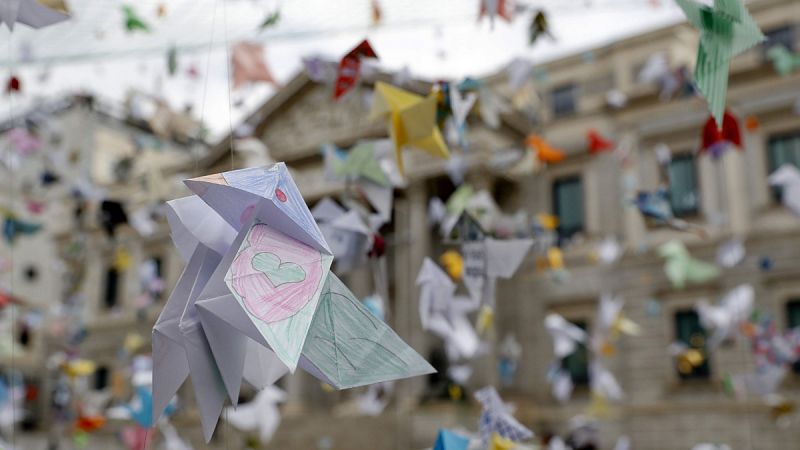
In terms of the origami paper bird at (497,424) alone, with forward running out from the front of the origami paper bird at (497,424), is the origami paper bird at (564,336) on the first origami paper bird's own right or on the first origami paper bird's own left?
on the first origami paper bird's own right

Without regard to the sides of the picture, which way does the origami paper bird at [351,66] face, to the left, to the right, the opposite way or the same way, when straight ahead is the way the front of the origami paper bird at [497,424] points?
the opposite way

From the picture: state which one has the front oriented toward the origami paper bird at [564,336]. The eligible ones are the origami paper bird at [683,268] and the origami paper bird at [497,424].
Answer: the origami paper bird at [683,268]
